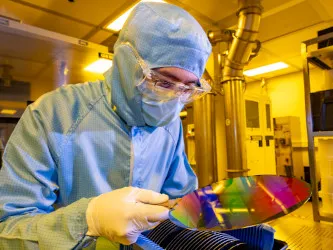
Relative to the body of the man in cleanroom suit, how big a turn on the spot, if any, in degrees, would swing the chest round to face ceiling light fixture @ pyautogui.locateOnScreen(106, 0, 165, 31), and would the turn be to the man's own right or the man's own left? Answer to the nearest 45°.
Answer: approximately 135° to the man's own left

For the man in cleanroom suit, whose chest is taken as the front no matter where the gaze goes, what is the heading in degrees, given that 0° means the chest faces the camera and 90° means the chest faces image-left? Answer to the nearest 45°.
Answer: approximately 315°

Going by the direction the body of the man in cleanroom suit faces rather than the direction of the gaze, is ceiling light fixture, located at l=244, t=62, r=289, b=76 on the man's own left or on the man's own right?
on the man's own left

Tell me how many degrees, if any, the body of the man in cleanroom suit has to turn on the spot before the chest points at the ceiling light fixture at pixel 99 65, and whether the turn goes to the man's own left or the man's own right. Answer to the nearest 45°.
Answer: approximately 135° to the man's own left

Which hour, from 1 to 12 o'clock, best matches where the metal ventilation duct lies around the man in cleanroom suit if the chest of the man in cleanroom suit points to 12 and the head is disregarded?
The metal ventilation duct is roughly at 9 o'clock from the man in cleanroom suit.

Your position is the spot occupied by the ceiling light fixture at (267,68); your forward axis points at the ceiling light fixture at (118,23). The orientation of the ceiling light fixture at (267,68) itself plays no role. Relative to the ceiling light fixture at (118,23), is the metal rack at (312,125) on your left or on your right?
left

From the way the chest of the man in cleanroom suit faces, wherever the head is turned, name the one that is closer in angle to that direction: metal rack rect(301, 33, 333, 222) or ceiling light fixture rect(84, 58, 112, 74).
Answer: the metal rack

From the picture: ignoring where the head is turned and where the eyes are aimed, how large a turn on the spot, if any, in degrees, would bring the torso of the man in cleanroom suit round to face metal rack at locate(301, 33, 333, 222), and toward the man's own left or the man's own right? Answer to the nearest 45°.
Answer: approximately 90° to the man's own left
